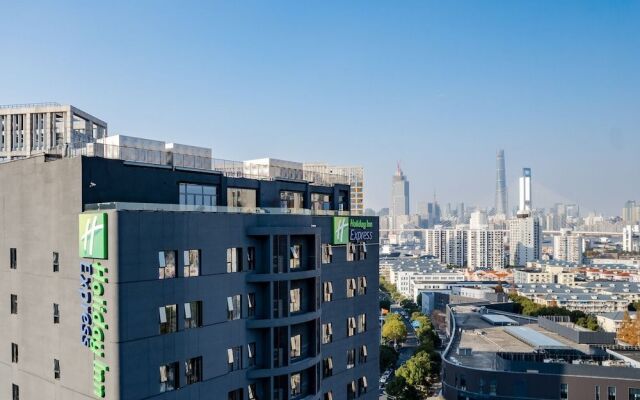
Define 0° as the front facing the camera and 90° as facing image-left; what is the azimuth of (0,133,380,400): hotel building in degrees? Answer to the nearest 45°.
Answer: approximately 315°
